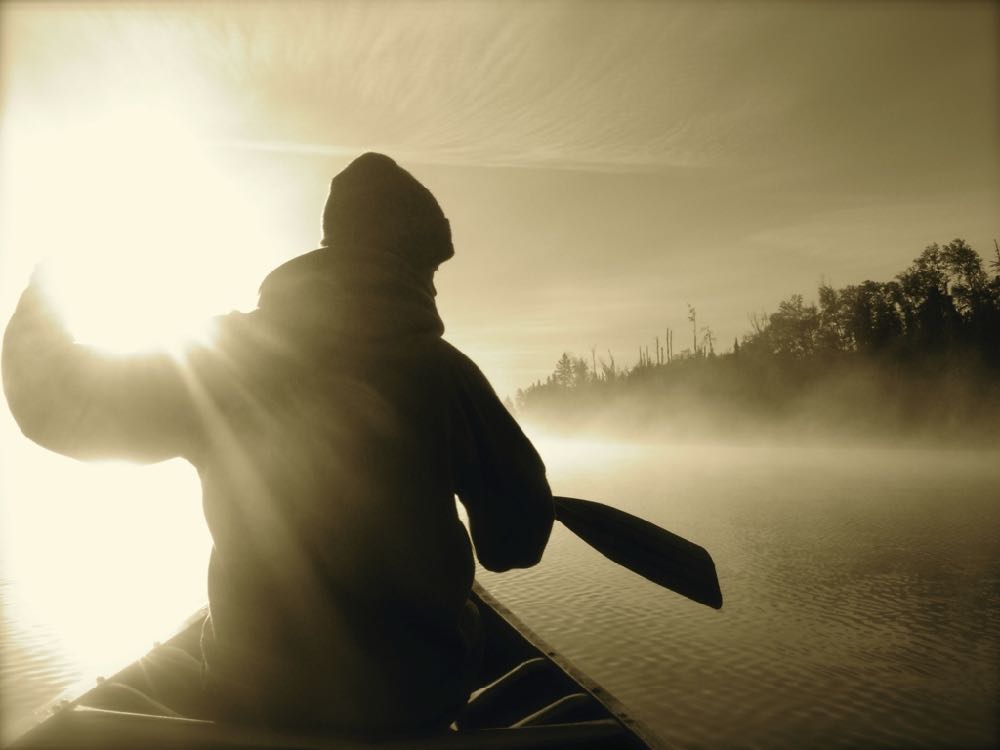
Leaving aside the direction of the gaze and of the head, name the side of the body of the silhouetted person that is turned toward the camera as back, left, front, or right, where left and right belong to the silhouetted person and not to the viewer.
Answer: back

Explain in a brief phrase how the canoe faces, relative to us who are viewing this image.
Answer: facing away from the viewer
